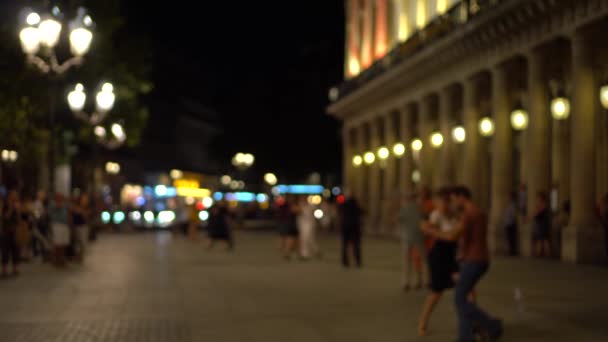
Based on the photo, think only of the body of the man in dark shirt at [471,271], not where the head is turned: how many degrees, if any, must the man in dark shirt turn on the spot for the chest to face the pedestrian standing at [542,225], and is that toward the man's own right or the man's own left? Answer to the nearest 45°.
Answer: approximately 90° to the man's own right

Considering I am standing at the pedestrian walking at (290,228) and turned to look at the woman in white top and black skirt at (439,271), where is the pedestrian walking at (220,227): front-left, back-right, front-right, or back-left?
back-right

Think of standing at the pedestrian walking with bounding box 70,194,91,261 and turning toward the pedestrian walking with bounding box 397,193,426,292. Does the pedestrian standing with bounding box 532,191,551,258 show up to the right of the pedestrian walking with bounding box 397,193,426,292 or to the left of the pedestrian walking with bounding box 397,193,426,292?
left

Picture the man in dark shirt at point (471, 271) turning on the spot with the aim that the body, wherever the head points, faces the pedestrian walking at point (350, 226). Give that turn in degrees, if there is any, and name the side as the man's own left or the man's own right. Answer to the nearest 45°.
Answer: approximately 90° to the man's own right

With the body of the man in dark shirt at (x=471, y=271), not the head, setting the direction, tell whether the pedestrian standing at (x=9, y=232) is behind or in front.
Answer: in front

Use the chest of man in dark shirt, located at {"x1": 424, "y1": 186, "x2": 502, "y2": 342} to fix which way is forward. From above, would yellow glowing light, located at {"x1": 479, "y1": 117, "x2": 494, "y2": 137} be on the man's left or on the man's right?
on the man's right

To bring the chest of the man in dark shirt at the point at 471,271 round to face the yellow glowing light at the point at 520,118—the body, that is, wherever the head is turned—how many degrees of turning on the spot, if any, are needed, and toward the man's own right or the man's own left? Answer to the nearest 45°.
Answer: approximately 90° to the man's own right

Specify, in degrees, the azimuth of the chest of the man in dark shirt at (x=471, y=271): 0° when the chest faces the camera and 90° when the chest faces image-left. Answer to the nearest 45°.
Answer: approximately 90°

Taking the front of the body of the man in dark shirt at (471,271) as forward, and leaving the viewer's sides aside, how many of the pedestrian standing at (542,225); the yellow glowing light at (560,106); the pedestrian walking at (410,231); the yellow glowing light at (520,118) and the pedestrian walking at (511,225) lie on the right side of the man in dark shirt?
5

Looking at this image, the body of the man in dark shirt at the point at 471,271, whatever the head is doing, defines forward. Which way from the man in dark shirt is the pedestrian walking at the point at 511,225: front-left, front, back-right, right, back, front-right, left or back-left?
right
